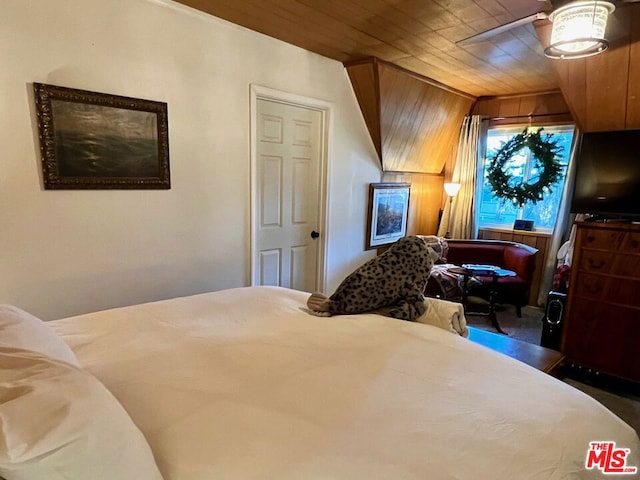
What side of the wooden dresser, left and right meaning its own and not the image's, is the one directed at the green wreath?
right

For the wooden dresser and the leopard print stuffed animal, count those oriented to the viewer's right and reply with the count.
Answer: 1

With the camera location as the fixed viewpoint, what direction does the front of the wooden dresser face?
facing the viewer and to the left of the viewer

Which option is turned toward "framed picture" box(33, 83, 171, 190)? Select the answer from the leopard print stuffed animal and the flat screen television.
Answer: the flat screen television

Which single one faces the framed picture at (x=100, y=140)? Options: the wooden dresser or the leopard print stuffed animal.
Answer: the wooden dresser

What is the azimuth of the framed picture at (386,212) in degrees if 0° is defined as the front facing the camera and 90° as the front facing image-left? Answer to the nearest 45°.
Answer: approximately 315°

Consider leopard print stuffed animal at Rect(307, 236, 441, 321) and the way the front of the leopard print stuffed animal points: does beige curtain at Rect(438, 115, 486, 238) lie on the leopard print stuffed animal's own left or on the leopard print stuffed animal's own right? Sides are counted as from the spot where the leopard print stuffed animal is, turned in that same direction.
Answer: on the leopard print stuffed animal's own left

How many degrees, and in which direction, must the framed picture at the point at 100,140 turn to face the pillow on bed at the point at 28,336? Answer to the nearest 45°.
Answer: approximately 45° to its right

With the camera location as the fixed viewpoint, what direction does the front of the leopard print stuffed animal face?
facing to the right of the viewer

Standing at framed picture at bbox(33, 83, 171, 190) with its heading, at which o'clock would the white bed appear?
The white bed is roughly at 1 o'clock from the framed picture.

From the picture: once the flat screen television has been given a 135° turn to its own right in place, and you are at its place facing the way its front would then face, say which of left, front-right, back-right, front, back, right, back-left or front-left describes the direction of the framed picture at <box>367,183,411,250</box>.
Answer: left

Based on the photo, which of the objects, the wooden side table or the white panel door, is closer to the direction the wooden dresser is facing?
the white panel door

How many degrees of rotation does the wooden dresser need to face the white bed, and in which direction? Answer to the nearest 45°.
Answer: approximately 45° to its left

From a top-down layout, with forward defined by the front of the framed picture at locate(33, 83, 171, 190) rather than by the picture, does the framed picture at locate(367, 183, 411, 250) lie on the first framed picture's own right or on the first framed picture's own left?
on the first framed picture's own left
